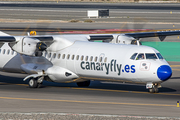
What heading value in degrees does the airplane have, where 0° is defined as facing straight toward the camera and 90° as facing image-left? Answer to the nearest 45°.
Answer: approximately 315°
